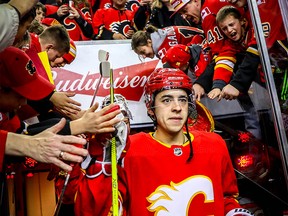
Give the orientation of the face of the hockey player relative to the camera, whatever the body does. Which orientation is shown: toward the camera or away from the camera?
toward the camera

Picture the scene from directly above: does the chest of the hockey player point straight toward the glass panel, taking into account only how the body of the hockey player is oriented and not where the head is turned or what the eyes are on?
no

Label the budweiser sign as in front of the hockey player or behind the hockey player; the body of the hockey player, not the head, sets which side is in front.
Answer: behind

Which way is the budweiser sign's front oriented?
toward the camera

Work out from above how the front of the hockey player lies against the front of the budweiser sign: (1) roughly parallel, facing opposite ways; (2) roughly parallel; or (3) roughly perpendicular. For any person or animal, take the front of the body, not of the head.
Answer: roughly parallel

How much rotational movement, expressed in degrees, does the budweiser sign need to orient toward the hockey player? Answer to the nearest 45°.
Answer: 0° — it already faces them

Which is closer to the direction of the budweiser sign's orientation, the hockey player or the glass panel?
the hockey player

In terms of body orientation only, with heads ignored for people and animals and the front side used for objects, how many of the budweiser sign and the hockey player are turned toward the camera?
2

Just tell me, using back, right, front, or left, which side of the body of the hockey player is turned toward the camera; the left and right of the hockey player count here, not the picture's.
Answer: front

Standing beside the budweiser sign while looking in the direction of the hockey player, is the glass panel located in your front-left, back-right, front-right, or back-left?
front-left

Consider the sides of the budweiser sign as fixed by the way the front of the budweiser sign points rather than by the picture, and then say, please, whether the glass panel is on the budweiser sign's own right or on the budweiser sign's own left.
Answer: on the budweiser sign's own left

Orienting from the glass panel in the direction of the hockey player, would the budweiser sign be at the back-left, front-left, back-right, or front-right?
front-right
